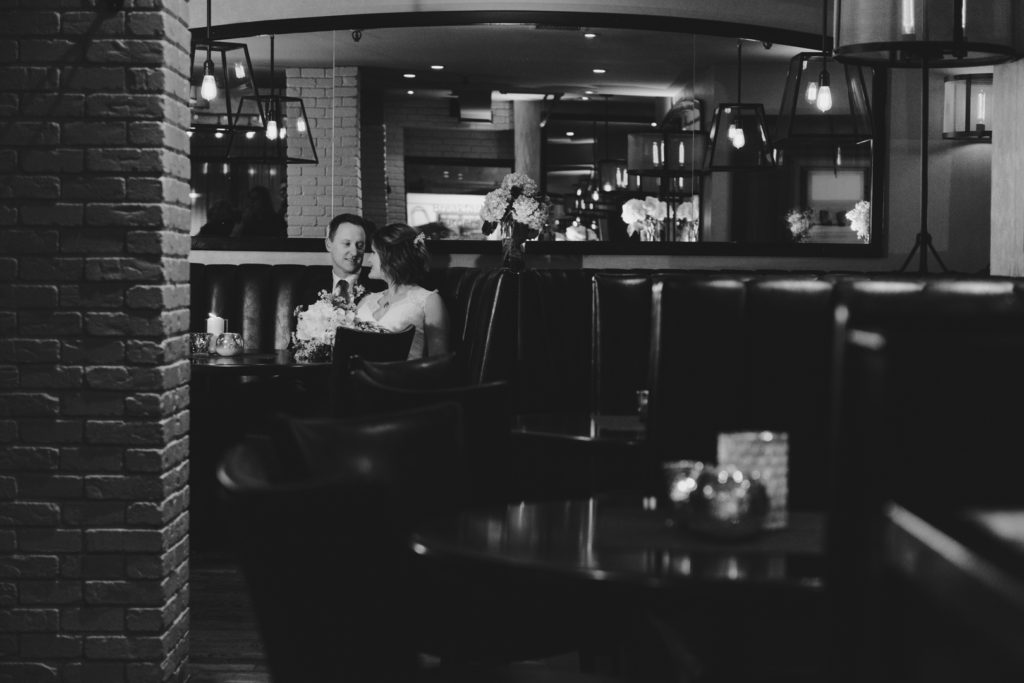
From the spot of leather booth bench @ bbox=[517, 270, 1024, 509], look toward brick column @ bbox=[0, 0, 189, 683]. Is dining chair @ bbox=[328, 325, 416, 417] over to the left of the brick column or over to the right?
right

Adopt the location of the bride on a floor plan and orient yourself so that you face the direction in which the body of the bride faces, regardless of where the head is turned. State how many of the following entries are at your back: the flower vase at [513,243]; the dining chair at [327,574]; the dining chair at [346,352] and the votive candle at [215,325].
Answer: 1

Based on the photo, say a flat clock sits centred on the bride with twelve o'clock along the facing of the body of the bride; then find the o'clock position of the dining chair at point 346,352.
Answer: The dining chair is roughly at 11 o'clock from the bride.

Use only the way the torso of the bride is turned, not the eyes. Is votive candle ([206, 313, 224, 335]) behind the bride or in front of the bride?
in front

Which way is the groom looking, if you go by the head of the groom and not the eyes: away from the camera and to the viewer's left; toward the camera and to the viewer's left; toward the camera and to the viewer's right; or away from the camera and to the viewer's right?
toward the camera and to the viewer's right

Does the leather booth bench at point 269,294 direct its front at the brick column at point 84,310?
yes

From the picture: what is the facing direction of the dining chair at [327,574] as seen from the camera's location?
facing away from the viewer and to the right of the viewer

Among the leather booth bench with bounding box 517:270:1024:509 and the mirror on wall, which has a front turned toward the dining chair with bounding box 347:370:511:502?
the mirror on wall

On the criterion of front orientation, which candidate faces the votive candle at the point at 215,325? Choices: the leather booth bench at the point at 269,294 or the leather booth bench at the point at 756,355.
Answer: the leather booth bench at the point at 269,294

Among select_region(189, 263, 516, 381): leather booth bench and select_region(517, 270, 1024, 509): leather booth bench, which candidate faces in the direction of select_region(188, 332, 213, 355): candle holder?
select_region(189, 263, 516, 381): leather booth bench

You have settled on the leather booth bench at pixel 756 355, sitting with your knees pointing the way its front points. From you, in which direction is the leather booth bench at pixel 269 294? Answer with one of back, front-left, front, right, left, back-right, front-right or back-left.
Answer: back-right
